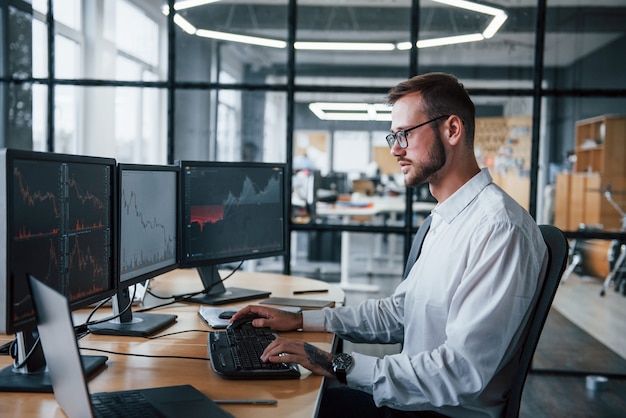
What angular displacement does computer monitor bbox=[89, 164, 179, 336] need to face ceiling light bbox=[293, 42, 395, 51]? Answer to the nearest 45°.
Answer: approximately 90° to its left

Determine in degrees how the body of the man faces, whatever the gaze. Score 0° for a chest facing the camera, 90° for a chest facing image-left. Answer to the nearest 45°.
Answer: approximately 90°

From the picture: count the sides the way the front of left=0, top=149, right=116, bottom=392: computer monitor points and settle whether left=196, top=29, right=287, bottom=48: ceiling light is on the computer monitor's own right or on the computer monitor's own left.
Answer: on the computer monitor's own left

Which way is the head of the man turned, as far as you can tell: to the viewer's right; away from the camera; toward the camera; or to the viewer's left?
to the viewer's left

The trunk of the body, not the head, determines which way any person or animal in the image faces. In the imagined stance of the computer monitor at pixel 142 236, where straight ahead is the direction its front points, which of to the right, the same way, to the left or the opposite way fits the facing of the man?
the opposite way

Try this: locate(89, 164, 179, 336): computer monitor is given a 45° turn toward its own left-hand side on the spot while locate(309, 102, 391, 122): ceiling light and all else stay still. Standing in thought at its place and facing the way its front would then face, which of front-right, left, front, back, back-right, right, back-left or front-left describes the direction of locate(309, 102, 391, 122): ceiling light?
front-left

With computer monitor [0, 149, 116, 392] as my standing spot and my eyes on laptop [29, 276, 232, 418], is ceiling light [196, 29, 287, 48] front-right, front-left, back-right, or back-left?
back-left

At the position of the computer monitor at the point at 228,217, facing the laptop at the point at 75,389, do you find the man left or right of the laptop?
left

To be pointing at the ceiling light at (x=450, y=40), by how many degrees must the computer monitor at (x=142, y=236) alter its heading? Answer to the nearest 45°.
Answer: approximately 90° to its left

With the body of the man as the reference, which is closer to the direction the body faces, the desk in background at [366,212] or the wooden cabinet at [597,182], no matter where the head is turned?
the desk in background

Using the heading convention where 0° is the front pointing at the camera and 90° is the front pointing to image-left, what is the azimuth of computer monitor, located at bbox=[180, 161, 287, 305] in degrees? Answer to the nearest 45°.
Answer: approximately 315°

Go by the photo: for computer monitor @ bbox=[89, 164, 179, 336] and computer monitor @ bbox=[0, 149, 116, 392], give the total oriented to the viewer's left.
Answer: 0
